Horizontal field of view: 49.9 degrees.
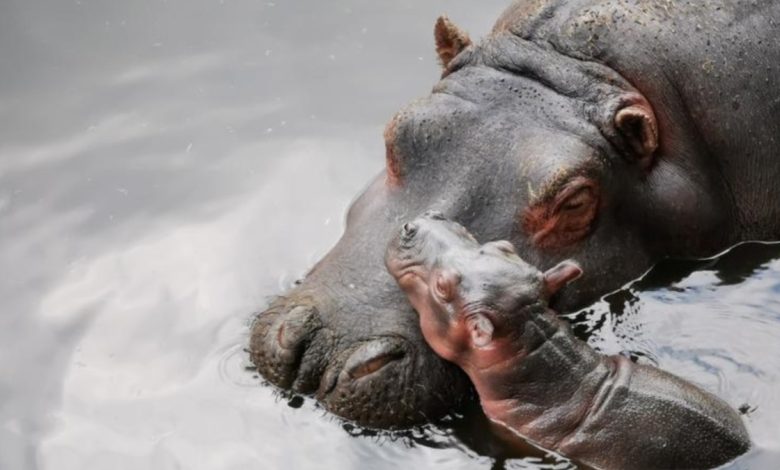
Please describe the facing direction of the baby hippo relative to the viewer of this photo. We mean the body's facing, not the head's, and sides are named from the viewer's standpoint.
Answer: facing away from the viewer and to the left of the viewer

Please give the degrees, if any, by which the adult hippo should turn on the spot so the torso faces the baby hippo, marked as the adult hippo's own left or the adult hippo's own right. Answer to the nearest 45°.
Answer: approximately 45° to the adult hippo's own left

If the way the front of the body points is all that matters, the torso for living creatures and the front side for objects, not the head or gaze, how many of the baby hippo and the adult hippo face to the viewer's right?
0

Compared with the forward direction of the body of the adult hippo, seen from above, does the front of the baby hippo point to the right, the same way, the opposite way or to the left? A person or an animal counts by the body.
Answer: to the right

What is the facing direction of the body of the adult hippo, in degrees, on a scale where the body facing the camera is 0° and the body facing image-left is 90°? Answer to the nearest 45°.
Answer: approximately 45°
